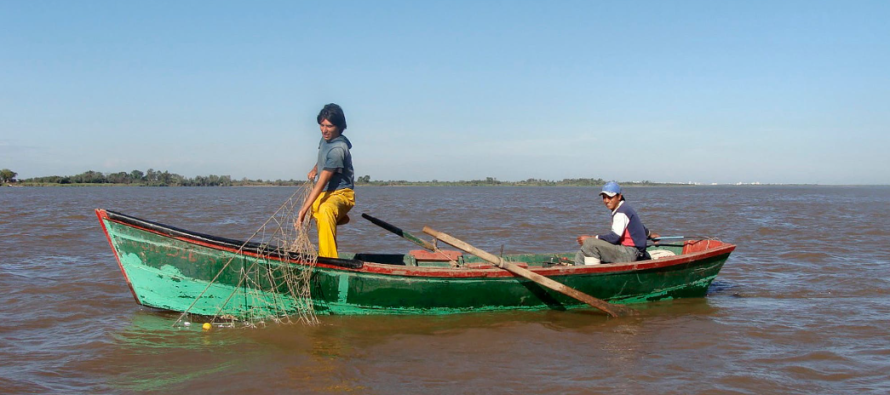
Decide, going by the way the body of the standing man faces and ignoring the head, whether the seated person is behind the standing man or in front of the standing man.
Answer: behind

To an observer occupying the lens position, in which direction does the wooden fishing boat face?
facing to the left of the viewer

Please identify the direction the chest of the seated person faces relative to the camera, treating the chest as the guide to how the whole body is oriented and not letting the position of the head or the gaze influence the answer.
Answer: to the viewer's left

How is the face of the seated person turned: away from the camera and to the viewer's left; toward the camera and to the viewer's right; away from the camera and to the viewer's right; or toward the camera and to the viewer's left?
toward the camera and to the viewer's left

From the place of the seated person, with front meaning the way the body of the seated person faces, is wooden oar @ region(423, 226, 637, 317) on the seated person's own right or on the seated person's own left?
on the seated person's own left
